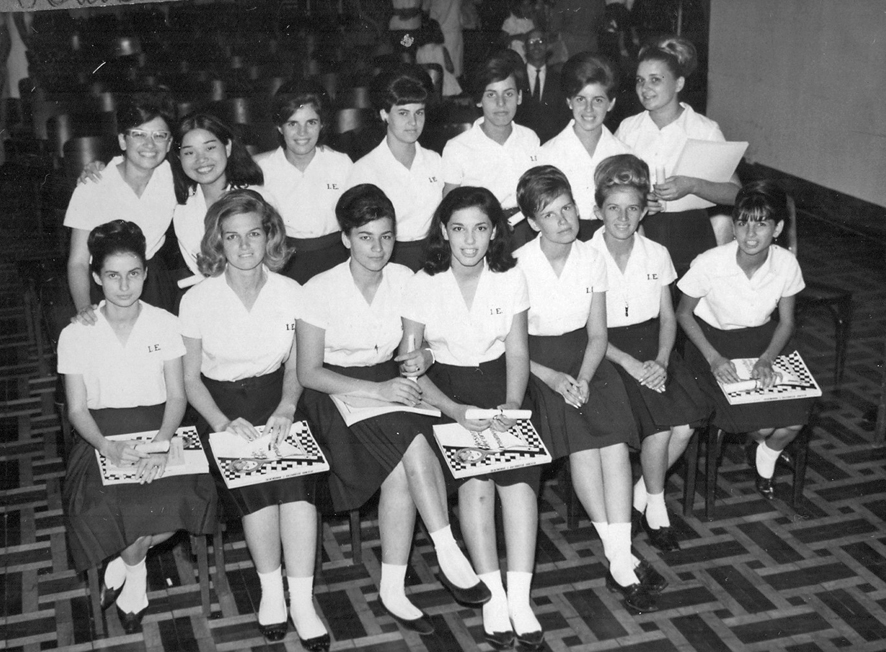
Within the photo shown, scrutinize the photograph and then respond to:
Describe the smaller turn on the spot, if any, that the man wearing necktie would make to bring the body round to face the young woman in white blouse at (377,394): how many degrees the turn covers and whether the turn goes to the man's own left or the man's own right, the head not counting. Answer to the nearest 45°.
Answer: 0° — they already face them

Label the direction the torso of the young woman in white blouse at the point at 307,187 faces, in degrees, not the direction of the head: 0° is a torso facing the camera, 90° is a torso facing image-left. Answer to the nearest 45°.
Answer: approximately 0°

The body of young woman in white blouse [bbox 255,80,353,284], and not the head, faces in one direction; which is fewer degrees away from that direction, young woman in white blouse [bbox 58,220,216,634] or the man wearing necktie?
the young woman in white blouse

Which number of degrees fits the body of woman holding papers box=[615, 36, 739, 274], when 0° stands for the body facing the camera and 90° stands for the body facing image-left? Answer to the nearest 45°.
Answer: approximately 45°

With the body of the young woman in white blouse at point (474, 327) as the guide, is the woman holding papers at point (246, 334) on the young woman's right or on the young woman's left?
on the young woman's right

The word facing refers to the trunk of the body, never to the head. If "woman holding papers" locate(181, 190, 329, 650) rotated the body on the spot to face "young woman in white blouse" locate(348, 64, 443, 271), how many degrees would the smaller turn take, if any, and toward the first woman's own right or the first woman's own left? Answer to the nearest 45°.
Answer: approximately 135° to the first woman's own left
